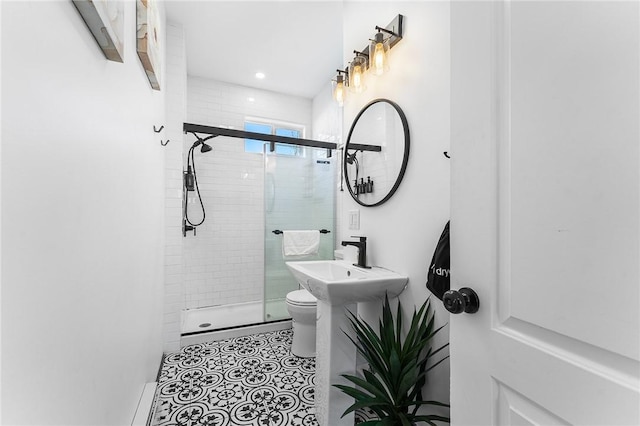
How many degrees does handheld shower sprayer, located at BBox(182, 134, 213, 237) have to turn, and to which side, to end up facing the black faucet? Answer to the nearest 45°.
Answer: approximately 45° to its right

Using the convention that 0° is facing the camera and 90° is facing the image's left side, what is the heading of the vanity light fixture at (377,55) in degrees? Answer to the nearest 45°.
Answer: approximately 45°

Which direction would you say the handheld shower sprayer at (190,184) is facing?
to the viewer's right

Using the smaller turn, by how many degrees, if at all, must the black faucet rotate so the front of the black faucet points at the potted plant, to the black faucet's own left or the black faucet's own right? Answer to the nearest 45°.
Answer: approximately 45° to the black faucet's own left
